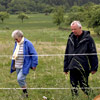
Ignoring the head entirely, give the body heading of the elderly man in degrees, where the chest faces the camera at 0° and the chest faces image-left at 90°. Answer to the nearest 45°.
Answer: approximately 45°

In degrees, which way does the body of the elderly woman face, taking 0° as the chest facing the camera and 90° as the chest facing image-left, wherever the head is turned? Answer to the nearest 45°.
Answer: approximately 45°

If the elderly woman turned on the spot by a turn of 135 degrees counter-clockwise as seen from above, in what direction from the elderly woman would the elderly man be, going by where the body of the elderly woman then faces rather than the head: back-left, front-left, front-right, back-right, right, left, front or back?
front-right
